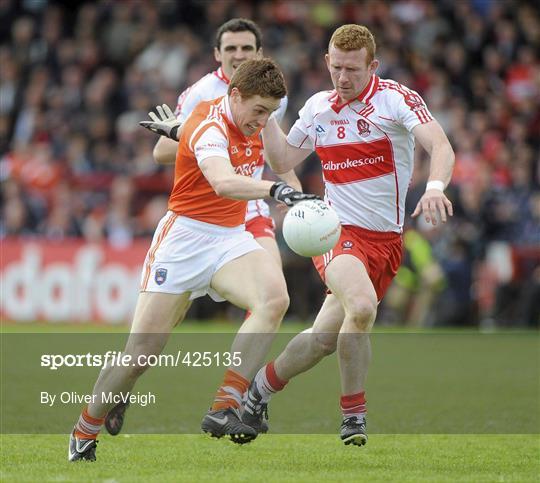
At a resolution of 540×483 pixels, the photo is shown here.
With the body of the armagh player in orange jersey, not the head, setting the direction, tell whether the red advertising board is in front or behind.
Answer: behind

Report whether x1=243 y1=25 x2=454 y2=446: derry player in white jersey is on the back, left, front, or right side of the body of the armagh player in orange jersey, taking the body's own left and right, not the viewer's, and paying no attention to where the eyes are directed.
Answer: left

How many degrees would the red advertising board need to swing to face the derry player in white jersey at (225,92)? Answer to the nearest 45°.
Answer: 0° — it already faces them

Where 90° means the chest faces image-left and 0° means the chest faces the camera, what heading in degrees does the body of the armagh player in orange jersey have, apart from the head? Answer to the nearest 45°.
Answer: approximately 315°

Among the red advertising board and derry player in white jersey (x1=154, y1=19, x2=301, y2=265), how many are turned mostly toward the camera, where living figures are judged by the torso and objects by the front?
2

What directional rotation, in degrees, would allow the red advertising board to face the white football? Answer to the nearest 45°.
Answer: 0° — it already faces it

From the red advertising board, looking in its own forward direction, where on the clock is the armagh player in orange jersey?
The armagh player in orange jersey is roughly at 12 o'clock from the red advertising board.
